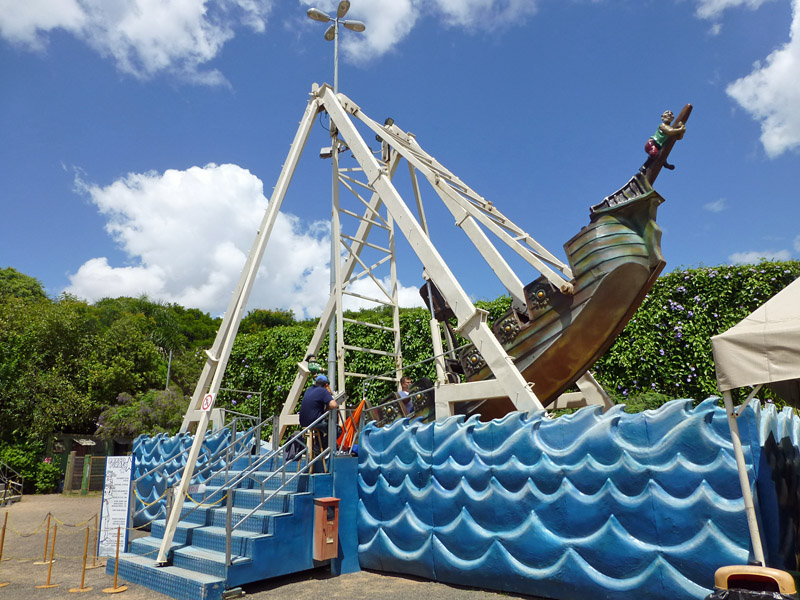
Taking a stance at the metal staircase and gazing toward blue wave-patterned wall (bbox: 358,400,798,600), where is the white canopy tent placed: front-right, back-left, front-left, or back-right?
front-right

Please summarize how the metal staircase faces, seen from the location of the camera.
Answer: facing the viewer and to the left of the viewer

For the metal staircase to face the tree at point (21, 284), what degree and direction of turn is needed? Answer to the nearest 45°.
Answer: approximately 135° to its right

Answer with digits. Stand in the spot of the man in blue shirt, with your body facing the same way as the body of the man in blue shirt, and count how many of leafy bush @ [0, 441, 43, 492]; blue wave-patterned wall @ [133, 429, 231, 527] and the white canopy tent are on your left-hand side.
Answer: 2

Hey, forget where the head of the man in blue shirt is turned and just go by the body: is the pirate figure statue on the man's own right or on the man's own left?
on the man's own right

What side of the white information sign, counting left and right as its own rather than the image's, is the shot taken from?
front

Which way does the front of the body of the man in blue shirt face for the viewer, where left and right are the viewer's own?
facing away from the viewer and to the right of the viewer

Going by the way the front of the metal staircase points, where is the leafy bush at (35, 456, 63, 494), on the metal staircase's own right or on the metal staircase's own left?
on the metal staircase's own right

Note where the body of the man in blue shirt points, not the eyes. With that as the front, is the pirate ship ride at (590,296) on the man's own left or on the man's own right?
on the man's own right

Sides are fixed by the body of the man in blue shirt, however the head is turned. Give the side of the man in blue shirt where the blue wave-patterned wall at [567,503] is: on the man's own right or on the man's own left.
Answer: on the man's own right

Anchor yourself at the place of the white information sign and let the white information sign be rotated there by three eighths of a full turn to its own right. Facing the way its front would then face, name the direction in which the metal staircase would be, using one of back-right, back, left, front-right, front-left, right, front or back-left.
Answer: back

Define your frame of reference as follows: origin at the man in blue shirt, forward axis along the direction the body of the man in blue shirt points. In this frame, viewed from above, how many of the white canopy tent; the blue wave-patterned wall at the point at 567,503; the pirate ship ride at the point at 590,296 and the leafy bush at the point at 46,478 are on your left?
1

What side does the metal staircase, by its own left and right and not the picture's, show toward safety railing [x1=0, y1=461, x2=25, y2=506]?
right

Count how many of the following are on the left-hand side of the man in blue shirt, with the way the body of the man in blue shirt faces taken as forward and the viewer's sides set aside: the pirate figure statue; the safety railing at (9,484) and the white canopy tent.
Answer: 1

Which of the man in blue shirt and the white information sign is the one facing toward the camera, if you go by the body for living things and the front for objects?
the white information sign

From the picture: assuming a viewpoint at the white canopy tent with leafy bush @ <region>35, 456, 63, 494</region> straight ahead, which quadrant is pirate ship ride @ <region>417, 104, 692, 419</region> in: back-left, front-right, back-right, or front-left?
front-right

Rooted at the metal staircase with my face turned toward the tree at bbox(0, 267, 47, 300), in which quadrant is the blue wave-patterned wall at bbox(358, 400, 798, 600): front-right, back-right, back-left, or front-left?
back-right

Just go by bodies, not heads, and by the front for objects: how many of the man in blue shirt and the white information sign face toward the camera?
1
